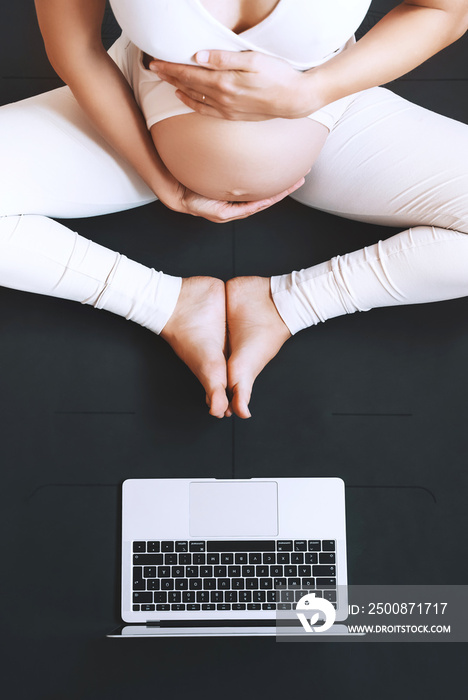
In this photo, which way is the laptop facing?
away from the camera
